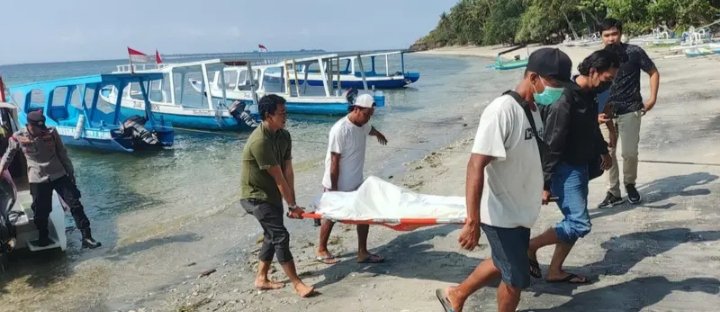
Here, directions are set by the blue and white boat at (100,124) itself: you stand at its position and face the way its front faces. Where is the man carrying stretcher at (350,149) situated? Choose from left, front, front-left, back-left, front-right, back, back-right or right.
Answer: back-left

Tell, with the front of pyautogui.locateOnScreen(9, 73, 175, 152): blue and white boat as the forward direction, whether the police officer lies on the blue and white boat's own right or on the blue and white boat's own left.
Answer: on the blue and white boat's own left

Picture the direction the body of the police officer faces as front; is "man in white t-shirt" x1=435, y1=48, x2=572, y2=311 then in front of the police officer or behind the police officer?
in front

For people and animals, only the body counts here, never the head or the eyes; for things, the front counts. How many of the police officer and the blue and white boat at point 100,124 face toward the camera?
1

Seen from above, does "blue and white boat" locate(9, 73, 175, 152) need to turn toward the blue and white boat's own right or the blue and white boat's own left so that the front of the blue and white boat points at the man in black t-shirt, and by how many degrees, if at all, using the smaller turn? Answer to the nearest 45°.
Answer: approximately 135° to the blue and white boat's own left

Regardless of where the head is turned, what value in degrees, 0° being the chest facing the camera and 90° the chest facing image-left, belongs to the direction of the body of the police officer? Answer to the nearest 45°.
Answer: approximately 0°

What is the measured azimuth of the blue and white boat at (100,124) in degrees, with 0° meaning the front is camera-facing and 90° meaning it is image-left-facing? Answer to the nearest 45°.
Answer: approximately 135°

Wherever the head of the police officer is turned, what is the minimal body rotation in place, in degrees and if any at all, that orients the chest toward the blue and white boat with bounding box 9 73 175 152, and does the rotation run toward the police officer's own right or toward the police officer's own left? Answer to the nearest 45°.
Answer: approximately 180°

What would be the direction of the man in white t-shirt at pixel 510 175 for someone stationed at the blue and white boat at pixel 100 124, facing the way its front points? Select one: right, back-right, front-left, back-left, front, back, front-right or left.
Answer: back-left

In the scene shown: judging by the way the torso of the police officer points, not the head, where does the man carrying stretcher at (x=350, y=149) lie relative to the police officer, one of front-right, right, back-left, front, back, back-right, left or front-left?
front-left
